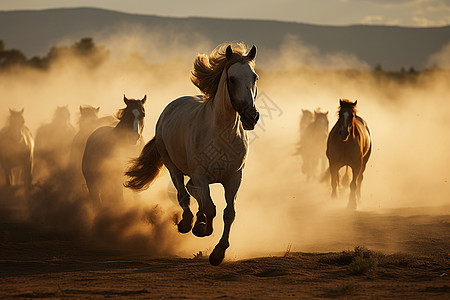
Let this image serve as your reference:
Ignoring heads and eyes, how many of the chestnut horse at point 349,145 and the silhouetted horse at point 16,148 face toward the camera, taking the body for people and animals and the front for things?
2

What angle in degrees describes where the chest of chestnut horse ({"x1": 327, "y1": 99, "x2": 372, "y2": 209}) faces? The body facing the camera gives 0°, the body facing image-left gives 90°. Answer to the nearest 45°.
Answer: approximately 0°

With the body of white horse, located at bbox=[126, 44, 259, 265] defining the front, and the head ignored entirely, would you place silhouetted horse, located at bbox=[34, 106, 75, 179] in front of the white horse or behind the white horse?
behind

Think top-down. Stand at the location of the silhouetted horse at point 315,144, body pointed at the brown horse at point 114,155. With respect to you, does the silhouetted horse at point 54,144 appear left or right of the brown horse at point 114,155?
right

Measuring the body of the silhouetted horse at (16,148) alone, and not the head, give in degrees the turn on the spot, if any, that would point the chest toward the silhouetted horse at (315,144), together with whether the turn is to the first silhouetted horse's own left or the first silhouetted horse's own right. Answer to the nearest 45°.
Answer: approximately 90° to the first silhouetted horse's own left

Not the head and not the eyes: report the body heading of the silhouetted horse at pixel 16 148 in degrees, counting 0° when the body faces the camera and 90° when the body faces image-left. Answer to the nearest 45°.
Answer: approximately 0°

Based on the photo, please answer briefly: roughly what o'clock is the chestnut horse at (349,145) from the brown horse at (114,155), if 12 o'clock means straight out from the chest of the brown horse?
The chestnut horse is roughly at 10 o'clock from the brown horse.

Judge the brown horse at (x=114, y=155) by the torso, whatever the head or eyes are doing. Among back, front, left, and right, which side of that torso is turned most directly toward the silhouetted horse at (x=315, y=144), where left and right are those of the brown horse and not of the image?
left

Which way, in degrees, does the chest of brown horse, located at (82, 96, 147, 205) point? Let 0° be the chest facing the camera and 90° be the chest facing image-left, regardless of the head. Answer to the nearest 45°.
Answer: approximately 315°

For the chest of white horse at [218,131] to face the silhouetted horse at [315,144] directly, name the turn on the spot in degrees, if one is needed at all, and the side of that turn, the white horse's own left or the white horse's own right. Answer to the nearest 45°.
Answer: approximately 135° to the white horse's own left
